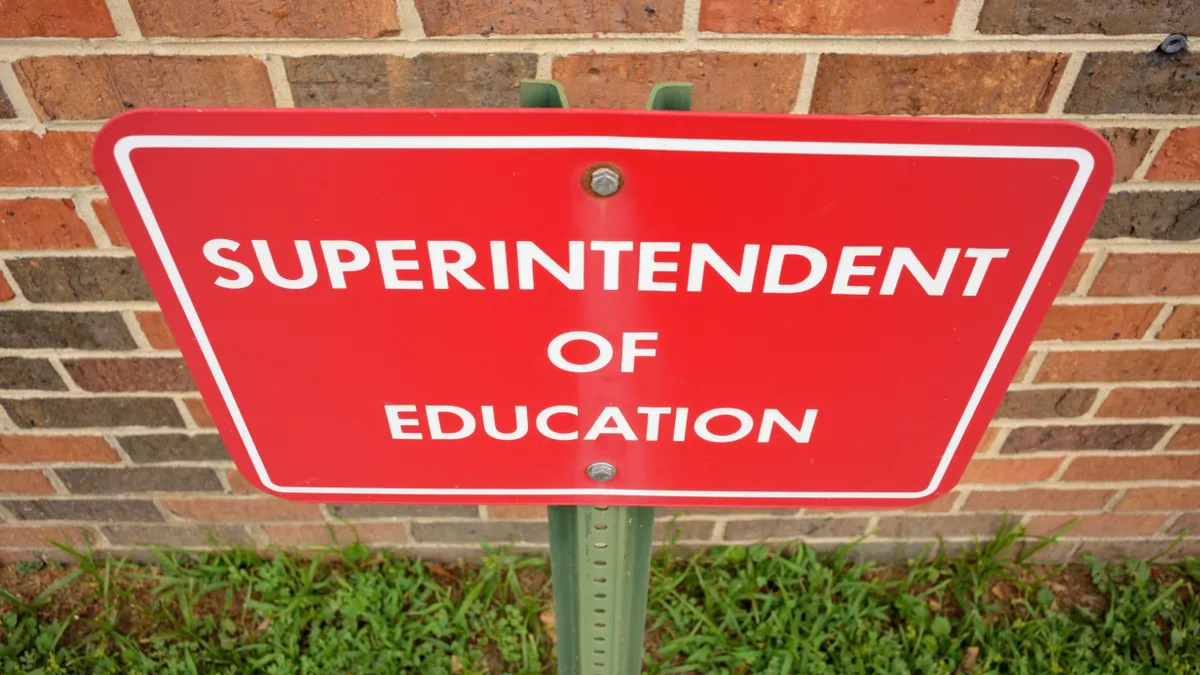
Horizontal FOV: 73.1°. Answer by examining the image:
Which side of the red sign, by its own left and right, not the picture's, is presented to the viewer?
front

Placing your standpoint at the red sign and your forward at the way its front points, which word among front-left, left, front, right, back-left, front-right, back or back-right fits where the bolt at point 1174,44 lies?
back-left
